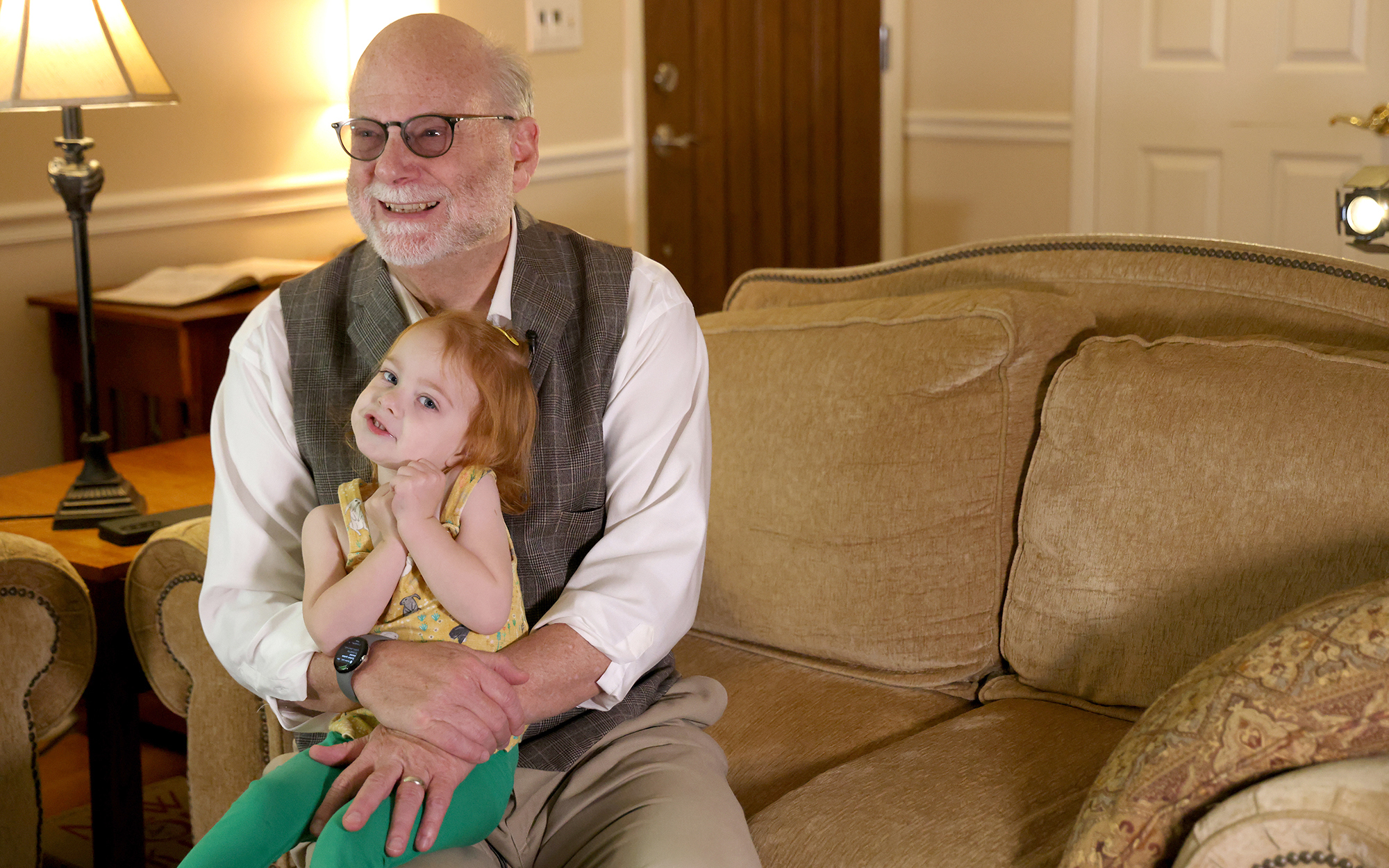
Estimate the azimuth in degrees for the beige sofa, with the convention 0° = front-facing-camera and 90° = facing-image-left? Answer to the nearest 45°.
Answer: approximately 45°

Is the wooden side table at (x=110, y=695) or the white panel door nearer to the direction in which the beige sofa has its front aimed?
the wooden side table

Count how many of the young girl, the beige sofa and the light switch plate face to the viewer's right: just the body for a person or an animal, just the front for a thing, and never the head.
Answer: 0

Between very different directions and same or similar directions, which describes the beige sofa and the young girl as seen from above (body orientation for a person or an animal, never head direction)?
same or similar directions

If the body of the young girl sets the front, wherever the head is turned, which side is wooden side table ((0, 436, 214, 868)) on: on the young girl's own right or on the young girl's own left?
on the young girl's own right

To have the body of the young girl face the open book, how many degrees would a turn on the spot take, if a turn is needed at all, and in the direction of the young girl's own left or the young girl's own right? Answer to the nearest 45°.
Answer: approximately 135° to the young girl's own right

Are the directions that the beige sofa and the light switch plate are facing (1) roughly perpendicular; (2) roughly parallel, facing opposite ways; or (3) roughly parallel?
roughly parallel

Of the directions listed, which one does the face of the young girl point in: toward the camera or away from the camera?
toward the camera

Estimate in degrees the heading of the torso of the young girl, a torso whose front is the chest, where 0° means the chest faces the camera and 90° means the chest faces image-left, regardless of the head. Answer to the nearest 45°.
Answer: approximately 45°

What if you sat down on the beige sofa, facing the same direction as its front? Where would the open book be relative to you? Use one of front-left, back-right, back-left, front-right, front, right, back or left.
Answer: right

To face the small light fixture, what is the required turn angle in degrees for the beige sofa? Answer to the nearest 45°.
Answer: approximately 180°

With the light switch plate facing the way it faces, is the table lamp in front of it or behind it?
in front
